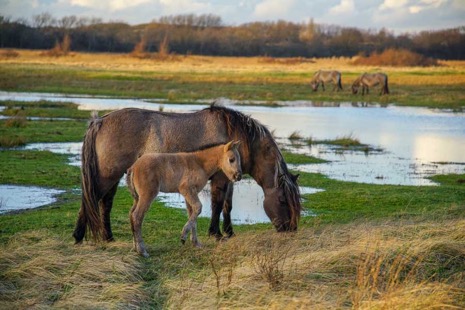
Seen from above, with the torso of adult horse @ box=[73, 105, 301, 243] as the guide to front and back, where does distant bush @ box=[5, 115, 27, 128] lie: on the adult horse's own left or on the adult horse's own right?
on the adult horse's own left

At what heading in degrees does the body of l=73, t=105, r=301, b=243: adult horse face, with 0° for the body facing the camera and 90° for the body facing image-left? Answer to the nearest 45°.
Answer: approximately 270°

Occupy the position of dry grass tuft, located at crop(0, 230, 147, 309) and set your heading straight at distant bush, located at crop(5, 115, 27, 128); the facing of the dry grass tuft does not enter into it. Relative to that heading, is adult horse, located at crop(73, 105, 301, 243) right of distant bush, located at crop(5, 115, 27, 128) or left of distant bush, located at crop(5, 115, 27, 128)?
right

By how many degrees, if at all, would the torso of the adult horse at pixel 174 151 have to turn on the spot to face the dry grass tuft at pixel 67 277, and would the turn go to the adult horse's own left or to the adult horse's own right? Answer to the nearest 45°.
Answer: approximately 135° to the adult horse's own right
